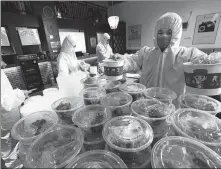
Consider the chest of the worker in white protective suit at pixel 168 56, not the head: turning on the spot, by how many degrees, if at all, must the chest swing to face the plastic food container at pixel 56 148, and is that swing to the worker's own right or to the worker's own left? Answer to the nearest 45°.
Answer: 0° — they already face it

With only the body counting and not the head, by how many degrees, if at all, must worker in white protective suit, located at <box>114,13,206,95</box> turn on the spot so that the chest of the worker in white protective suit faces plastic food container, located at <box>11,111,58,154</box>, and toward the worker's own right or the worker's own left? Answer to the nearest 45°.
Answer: approximately 45° to the worker's own right

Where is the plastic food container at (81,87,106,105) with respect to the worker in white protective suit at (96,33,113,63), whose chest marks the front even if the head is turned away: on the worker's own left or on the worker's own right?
on the worker's own right

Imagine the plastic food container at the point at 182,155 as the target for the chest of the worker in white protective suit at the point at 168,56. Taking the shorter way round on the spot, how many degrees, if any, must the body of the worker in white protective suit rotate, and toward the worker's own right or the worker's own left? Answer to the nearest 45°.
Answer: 0° — they already face it

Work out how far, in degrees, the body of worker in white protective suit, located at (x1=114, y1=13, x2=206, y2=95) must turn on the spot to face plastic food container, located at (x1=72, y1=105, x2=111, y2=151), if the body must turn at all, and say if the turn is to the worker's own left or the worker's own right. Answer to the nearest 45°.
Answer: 0° — they already face it

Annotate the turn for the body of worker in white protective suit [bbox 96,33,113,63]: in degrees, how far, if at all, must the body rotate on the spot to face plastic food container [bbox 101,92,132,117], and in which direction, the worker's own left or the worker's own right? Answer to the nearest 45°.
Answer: approximately 45° to the worker's own right

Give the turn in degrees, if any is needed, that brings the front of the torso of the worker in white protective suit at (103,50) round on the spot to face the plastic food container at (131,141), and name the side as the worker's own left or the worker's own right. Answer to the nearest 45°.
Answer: approximately 45° to the worker's own right

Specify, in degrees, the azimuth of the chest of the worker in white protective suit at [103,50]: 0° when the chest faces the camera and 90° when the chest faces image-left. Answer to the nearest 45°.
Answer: approximately 315°

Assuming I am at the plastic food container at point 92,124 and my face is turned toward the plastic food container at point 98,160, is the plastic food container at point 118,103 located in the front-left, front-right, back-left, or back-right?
back-left

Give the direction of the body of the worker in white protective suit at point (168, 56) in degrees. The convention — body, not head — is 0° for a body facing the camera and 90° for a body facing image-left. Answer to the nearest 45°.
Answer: approximately 0°

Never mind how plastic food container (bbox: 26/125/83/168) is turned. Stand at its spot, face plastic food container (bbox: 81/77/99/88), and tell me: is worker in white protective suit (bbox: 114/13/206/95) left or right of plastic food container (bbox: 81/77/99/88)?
right
